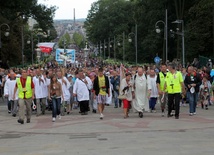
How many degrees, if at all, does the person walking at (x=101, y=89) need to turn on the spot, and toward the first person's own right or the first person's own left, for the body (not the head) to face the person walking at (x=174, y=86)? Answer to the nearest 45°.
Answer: approximately 90° to the first person's own left

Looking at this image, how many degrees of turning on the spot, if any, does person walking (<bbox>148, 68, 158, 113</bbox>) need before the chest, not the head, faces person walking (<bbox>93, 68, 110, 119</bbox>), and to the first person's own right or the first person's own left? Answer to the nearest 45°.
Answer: approximately 45° to the first person's own right

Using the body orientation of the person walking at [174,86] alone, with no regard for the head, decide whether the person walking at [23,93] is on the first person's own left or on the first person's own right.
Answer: on the first person's own right

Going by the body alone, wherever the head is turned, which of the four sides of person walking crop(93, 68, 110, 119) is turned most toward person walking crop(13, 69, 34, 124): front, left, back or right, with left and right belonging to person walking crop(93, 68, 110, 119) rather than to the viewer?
right

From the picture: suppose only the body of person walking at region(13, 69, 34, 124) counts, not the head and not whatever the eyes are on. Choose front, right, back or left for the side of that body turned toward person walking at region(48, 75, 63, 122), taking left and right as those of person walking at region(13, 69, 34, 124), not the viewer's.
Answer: left

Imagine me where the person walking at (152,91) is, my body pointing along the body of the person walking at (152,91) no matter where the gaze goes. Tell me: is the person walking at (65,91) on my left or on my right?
on my right
